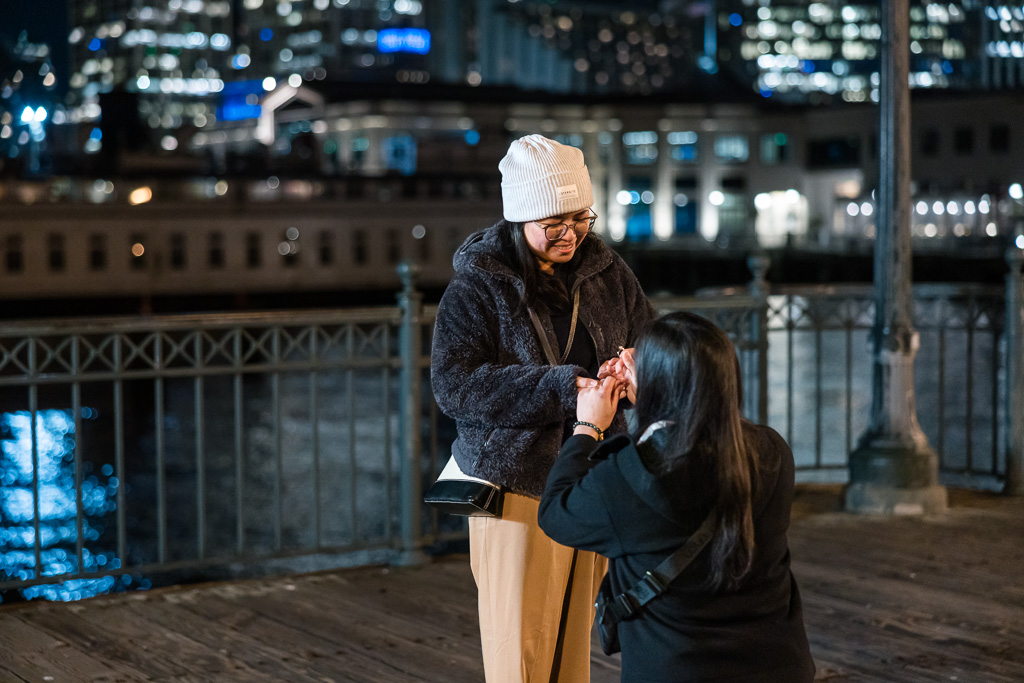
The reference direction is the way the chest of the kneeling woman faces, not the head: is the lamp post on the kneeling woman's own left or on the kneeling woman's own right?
on the kneeling woman's own right

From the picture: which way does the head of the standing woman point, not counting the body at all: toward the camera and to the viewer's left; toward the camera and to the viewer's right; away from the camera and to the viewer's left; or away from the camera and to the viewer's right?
toward the camera and to the viewer's right

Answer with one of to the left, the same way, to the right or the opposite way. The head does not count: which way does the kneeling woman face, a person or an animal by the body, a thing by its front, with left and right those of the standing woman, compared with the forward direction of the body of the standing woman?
the opposite way

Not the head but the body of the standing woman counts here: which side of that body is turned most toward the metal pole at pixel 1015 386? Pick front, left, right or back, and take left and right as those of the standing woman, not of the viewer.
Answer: left

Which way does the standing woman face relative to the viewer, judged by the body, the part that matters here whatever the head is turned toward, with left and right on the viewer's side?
facing the viewer and to the right of the viewer

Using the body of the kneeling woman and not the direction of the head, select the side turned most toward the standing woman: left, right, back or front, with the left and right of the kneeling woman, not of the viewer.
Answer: front

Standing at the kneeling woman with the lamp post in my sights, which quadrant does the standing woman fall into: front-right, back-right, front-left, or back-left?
front-left

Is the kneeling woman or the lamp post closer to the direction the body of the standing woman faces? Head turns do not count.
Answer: the kneeling woman

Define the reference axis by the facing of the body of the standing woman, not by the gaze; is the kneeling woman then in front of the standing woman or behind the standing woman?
in front

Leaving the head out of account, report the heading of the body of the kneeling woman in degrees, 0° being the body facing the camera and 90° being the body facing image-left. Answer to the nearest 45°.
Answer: approximately 135°

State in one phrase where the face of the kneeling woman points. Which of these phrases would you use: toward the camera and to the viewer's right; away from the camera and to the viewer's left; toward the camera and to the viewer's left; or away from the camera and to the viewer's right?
away from the camera and to the viewer's left

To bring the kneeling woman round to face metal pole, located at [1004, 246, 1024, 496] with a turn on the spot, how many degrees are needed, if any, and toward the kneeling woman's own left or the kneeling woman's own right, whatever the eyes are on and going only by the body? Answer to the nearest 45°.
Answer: approximately 45° to the kneeling woman's own right

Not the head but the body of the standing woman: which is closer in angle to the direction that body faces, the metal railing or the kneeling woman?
the kneeling woman
